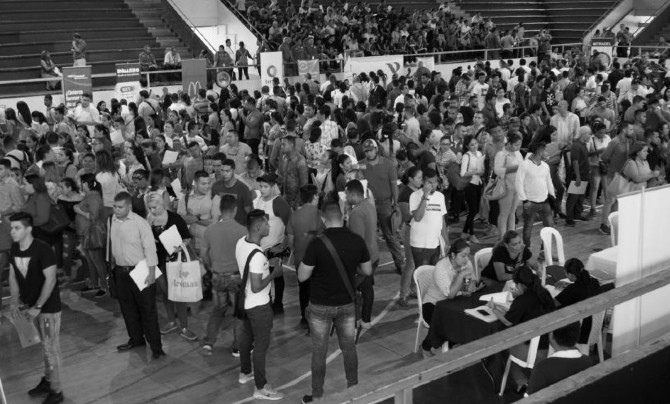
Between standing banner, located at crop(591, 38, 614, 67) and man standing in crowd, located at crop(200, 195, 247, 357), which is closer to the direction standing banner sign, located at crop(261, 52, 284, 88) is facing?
the man standing in crowd

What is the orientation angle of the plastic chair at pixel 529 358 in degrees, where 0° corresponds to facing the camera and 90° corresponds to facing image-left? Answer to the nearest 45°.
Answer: approximately 135°

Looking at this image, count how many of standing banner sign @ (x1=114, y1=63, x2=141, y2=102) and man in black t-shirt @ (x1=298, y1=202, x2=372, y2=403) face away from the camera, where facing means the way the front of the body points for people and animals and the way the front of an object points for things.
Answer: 1

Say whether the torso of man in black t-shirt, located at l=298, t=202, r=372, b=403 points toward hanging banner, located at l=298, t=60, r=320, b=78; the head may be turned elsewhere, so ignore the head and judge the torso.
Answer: yes

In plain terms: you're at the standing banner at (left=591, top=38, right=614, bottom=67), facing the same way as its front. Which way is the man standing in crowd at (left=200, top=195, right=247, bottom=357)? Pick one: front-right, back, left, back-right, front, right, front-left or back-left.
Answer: front

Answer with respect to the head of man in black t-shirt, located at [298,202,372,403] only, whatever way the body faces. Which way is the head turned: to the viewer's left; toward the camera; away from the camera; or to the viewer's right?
away from the camera

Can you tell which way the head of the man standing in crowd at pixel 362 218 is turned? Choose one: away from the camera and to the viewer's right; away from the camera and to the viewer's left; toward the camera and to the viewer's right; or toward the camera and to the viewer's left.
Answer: toward the camera and to the viewer's left

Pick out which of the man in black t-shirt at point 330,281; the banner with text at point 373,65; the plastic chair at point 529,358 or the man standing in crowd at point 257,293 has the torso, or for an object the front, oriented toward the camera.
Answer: the banner with text

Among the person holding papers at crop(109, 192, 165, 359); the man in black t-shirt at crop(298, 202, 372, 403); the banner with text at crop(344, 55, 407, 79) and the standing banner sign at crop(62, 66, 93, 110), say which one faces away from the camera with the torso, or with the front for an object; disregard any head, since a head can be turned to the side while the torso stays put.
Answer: the man in black t-shirt

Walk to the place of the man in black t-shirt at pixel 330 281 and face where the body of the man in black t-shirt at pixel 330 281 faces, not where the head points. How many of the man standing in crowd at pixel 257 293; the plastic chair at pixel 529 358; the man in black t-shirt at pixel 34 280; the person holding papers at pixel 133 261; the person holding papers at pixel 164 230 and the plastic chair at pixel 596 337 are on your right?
2

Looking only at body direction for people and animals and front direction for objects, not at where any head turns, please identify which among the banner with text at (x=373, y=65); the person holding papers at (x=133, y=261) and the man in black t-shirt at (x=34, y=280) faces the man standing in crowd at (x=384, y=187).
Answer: the banner with text

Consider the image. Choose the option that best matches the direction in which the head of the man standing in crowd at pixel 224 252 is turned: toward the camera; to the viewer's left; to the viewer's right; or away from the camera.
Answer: away from the camera

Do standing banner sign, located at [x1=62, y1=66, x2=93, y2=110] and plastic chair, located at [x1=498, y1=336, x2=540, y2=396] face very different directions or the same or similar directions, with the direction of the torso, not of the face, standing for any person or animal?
very different directions

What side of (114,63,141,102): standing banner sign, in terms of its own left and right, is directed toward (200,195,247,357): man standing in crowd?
front

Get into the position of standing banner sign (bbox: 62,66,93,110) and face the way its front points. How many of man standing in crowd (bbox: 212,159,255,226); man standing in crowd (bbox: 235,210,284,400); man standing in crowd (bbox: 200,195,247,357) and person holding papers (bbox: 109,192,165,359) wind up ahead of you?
4

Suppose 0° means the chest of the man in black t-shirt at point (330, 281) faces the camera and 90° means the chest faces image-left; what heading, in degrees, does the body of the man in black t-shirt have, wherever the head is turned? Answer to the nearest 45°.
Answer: approximately 180°

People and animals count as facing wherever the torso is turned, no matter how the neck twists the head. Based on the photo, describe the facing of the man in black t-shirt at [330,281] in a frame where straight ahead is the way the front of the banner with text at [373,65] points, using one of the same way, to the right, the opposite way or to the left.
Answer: the opposite way

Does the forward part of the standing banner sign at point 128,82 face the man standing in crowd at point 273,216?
yes

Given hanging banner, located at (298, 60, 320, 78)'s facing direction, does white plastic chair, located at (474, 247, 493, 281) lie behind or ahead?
ahead

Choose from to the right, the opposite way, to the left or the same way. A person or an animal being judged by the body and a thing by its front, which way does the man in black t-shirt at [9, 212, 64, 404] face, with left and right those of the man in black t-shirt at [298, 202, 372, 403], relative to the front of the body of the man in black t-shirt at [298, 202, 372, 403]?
the opposite way

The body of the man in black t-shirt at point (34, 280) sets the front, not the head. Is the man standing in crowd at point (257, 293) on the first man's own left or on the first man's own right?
on the first man's own left
